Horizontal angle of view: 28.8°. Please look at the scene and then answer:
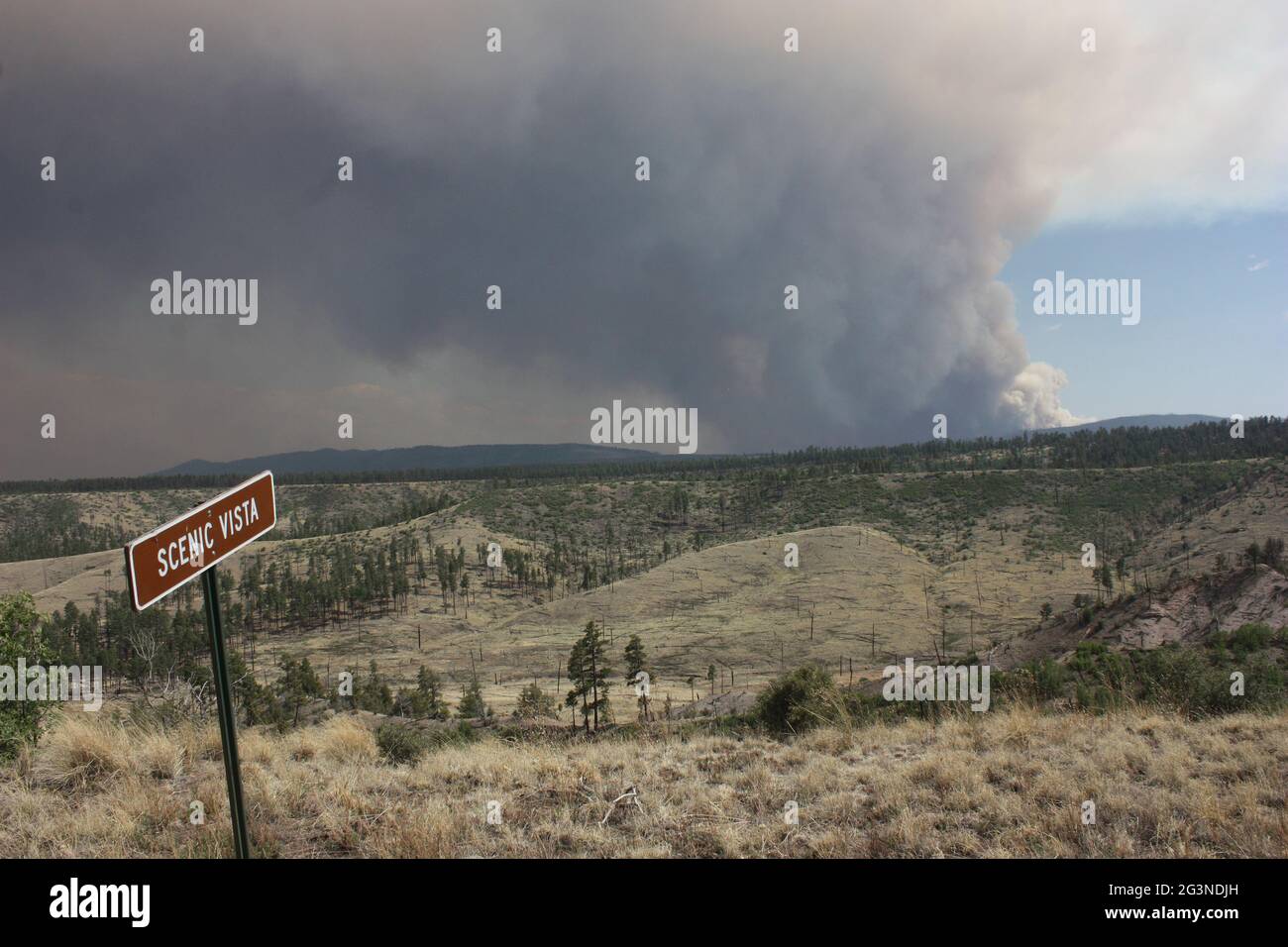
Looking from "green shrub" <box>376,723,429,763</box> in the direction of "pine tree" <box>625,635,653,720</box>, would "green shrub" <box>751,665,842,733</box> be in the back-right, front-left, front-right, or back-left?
front-right

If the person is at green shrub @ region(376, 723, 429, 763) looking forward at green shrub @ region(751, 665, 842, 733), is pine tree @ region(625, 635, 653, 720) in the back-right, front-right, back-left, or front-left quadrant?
front-left

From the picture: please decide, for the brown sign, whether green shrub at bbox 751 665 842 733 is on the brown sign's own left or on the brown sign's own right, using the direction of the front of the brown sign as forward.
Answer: on the brown sign's own left

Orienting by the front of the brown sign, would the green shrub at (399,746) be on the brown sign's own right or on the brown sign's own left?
on the brown sign's own left

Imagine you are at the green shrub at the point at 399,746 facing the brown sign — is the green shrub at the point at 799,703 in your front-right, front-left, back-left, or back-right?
back-left

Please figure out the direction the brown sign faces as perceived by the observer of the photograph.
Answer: facing the viewer and to the right of the viewer
